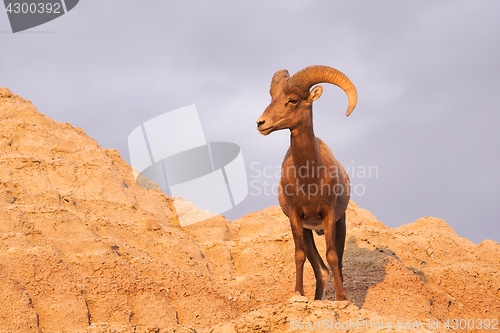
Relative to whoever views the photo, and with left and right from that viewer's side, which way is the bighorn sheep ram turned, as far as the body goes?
facing the viewer
